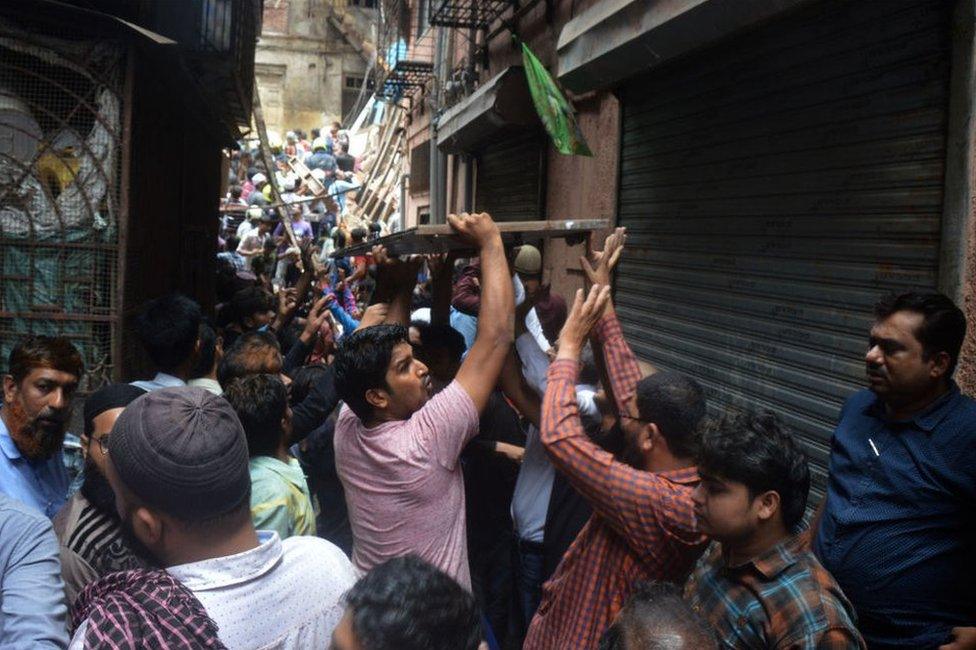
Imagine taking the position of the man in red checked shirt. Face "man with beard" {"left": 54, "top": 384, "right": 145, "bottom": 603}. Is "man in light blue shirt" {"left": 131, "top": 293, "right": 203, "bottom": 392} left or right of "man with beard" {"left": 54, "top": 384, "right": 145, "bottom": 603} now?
right

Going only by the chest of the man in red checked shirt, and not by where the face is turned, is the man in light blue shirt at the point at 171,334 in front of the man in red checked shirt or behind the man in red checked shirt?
in front

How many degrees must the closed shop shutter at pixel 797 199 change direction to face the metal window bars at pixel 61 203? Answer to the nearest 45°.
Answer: approximately 45° to its right

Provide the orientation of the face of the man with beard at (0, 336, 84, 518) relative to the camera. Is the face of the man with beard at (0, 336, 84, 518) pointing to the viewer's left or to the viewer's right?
to the viewer's right

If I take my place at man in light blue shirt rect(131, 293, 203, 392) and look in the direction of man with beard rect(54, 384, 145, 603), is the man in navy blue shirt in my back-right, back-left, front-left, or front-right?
front-left

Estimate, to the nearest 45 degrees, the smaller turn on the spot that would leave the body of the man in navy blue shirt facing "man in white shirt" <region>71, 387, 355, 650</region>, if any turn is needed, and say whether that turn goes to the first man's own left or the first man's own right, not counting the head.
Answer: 0° — they already face them

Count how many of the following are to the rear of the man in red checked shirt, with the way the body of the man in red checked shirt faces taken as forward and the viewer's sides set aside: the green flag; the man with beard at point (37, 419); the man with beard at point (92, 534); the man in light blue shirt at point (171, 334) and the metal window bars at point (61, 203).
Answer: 0

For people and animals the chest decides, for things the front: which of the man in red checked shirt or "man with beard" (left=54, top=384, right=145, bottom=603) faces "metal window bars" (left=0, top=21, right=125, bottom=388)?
the man in red checked shirt

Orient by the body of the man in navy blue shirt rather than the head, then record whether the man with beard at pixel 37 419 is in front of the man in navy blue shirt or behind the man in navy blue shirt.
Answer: in front

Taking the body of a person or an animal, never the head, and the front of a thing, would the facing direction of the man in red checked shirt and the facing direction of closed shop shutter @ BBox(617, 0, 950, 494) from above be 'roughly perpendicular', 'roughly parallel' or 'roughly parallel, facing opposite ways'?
roughly perpendicular

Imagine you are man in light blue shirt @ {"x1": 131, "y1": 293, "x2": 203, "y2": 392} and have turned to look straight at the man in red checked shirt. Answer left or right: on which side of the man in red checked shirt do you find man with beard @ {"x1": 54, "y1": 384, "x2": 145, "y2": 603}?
right

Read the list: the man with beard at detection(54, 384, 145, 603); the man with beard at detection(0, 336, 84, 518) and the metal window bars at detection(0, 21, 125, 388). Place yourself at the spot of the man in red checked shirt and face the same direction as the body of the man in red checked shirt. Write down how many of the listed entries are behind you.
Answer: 0

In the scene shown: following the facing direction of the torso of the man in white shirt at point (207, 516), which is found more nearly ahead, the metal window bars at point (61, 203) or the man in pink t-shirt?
the metal window bars

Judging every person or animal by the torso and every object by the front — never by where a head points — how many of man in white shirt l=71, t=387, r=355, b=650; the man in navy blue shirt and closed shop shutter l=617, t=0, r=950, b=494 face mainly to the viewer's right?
0

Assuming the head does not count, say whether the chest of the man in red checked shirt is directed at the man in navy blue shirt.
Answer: no

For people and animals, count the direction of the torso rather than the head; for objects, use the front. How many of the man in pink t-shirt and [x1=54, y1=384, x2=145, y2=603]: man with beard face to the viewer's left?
0

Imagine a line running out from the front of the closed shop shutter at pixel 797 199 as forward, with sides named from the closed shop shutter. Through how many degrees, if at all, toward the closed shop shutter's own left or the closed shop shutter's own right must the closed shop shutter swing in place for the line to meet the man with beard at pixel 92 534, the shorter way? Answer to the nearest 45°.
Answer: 0° — it already faces them

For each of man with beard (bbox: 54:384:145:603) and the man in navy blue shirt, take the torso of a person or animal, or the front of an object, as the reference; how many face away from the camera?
0
